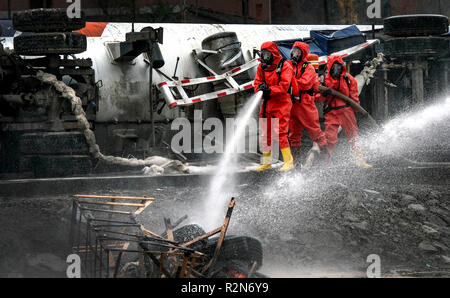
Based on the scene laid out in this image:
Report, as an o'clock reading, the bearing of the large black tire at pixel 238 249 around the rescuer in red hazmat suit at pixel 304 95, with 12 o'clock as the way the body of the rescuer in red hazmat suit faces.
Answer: The large black tire is roughly at 11 o'clock from the rescuer in red hazmat suit.

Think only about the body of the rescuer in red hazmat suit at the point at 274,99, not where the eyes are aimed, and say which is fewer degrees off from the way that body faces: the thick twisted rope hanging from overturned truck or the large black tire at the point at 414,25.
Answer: the thick twisted rope hanging from overturned truck

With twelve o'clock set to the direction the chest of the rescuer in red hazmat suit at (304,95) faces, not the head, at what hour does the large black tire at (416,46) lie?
The large black tire is roughly at 6 o'clock from the rescuer in red hazmat suit.

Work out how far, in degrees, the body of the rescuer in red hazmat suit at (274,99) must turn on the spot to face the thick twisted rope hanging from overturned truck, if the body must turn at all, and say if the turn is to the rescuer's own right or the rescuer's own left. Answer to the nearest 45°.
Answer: approximately 45° to the rescuer's own right

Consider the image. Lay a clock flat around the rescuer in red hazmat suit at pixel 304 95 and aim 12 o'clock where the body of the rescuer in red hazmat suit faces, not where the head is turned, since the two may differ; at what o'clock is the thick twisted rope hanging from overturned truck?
The thick twisted rope hanging from overturned truck is roughly at 1 o'clock from the rescuer in red hazmat suit.

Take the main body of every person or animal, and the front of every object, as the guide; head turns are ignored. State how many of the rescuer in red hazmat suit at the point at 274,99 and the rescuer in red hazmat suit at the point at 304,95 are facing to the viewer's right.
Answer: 0

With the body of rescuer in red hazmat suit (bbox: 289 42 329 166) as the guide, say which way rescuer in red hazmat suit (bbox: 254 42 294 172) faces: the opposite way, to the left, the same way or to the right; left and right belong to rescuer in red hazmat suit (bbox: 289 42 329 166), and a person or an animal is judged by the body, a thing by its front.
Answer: the same way

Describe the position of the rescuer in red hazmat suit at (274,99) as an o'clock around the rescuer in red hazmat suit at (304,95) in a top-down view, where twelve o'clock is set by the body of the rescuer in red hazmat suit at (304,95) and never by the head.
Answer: the rescuer in red hazmat suit at (274,99) is roughly at 12 o'clock from the rescuer in red hazmat suit at (304,95).

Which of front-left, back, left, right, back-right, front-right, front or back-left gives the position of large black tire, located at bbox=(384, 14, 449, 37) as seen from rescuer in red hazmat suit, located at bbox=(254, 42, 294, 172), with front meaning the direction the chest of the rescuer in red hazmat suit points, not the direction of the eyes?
back

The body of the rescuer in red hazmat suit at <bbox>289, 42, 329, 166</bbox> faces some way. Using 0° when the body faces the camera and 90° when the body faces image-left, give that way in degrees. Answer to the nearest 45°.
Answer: approximately 45°

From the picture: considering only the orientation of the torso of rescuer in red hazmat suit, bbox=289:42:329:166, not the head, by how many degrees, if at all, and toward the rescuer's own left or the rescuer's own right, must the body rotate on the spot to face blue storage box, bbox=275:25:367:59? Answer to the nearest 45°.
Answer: approximately 135° to the rescuer's own right

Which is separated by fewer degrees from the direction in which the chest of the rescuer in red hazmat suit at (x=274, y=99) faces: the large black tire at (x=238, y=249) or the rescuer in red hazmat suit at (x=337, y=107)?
the large black tire

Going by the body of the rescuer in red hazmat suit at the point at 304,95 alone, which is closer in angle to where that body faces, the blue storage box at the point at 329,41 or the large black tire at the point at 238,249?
the large black tire

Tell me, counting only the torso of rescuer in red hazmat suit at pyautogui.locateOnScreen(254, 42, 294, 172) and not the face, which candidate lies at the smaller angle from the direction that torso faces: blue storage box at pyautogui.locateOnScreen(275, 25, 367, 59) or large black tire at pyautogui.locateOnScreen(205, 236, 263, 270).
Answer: the large black tire
